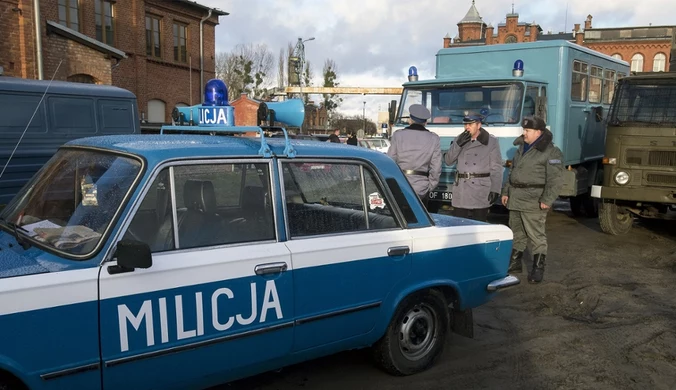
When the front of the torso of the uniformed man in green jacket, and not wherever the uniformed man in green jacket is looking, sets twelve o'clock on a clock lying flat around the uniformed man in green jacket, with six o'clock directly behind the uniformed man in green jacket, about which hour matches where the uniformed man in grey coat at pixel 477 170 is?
The uniformed man in grey coat is roughly at 1 o'clock from the uniformed man in green jacket.

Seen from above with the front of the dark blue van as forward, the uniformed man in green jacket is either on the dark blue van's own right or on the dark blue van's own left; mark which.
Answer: on the dark blue van's own left

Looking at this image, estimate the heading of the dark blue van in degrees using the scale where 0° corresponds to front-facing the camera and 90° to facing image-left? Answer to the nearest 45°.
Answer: approximately 45°

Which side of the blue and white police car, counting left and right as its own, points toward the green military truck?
back

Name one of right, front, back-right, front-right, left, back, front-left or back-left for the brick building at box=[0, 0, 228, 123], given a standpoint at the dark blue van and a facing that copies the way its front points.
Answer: back-right

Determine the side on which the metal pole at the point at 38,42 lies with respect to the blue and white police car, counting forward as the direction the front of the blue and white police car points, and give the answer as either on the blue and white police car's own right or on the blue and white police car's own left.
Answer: on the blue and white police car's own right

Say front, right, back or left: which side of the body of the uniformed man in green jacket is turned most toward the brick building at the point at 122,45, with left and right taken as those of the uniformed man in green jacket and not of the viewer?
right

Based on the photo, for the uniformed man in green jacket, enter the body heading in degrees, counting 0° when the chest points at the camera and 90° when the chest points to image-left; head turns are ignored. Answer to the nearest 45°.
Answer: approximately 45°
